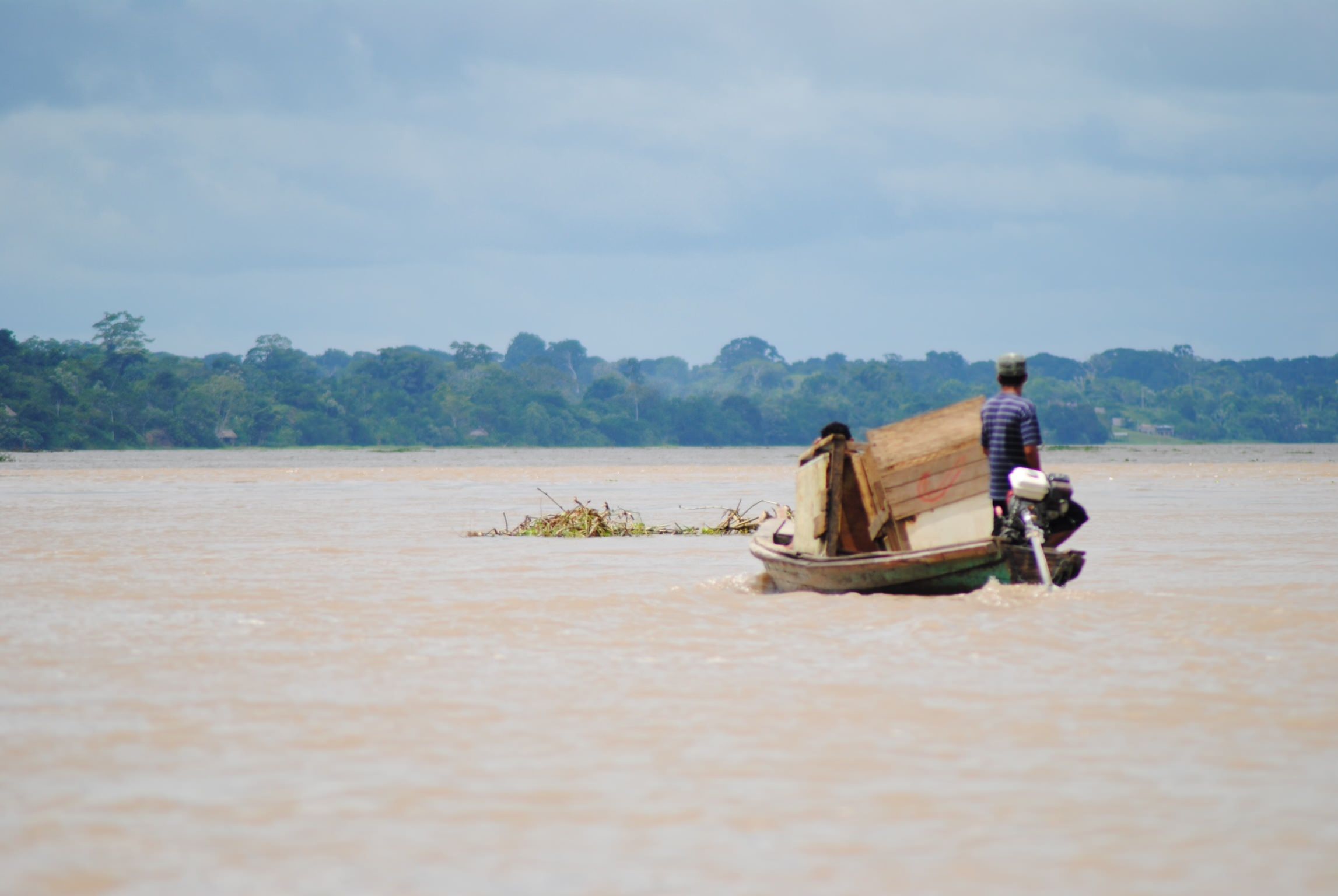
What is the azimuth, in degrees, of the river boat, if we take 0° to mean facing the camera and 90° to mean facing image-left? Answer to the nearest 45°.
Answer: approximately 135°

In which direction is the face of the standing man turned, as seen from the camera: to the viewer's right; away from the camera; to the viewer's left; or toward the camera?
away from the camera
